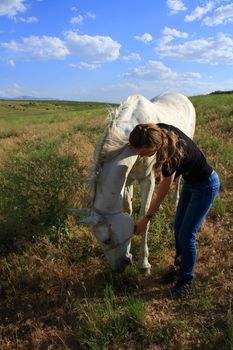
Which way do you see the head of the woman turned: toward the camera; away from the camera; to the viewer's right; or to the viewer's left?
to the viewer's left

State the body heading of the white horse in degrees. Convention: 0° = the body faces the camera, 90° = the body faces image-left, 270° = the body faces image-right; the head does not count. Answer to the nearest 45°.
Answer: approximately 45°

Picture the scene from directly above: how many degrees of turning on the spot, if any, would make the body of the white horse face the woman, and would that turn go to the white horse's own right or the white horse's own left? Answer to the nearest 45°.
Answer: approximately 135° to the white horse's own left
